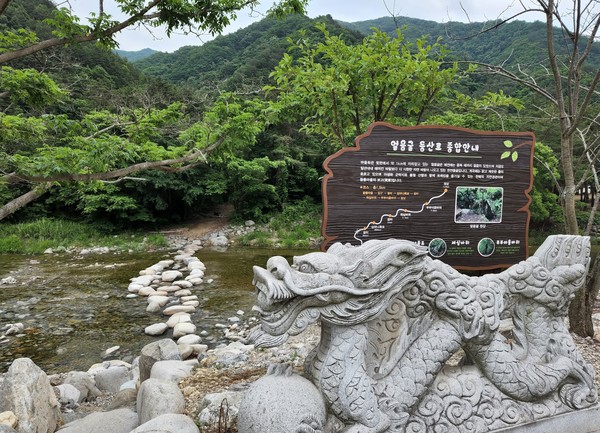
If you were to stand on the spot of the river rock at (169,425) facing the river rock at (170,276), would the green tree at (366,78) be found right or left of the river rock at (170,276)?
right

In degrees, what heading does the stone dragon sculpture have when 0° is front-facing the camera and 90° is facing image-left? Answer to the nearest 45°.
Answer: approximately 90°

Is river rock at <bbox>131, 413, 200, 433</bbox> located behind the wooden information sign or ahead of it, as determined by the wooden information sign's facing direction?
ahead

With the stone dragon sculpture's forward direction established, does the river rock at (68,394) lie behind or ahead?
ahead

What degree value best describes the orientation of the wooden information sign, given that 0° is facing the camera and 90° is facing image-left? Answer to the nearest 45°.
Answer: approximately 0°

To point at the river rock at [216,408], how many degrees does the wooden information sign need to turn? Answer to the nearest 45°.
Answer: approximately 45° to its right

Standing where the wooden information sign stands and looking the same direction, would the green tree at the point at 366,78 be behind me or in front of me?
behind

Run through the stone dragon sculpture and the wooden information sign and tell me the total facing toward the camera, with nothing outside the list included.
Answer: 1

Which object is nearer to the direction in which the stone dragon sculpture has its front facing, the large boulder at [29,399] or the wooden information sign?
the large boulder

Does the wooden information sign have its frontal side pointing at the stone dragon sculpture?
yes

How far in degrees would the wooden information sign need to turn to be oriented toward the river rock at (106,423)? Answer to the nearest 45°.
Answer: approximately 45° to its right

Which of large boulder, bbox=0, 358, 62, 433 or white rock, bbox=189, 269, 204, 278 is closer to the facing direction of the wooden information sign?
the large boulder

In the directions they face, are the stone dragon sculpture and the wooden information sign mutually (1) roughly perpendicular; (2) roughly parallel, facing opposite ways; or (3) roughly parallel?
roughly perpendicular
